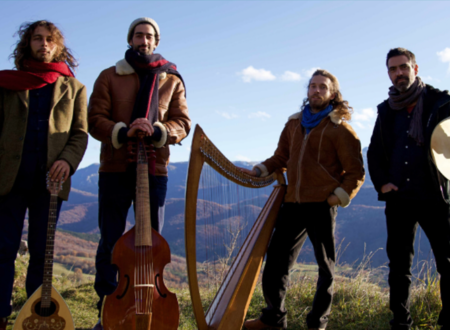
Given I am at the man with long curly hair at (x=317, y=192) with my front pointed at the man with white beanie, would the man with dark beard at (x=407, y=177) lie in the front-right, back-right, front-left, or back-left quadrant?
back-left

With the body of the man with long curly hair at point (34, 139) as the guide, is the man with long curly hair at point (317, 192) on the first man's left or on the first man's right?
on the first man's left

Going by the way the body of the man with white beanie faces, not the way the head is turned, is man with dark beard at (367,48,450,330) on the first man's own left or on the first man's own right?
on the first man's own left

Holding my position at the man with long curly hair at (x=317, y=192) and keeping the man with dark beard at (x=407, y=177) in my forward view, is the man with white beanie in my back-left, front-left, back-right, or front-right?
back-right

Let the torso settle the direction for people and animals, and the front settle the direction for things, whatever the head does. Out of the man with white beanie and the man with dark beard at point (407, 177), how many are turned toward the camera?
2
